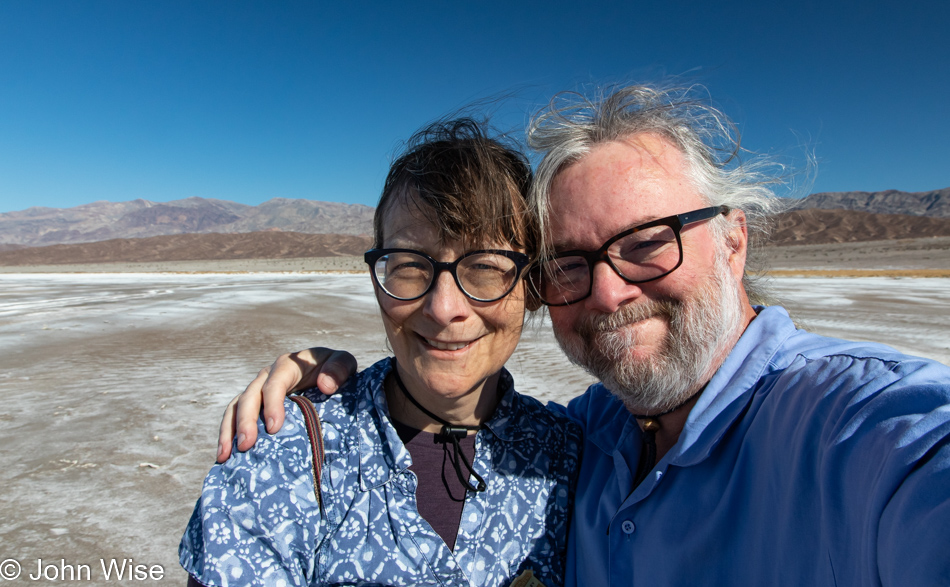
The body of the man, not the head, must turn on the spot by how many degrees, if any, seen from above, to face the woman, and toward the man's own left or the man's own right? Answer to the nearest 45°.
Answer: approximately 45° to the man's own right

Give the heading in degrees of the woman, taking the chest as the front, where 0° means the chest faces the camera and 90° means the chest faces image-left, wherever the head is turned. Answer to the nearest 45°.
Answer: approximately 0°

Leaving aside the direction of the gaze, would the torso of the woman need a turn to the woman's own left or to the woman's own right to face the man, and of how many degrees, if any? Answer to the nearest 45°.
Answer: approximately 90° to the woman's own left

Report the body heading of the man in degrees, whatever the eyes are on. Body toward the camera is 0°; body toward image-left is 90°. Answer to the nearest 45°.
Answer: approximately 45°
